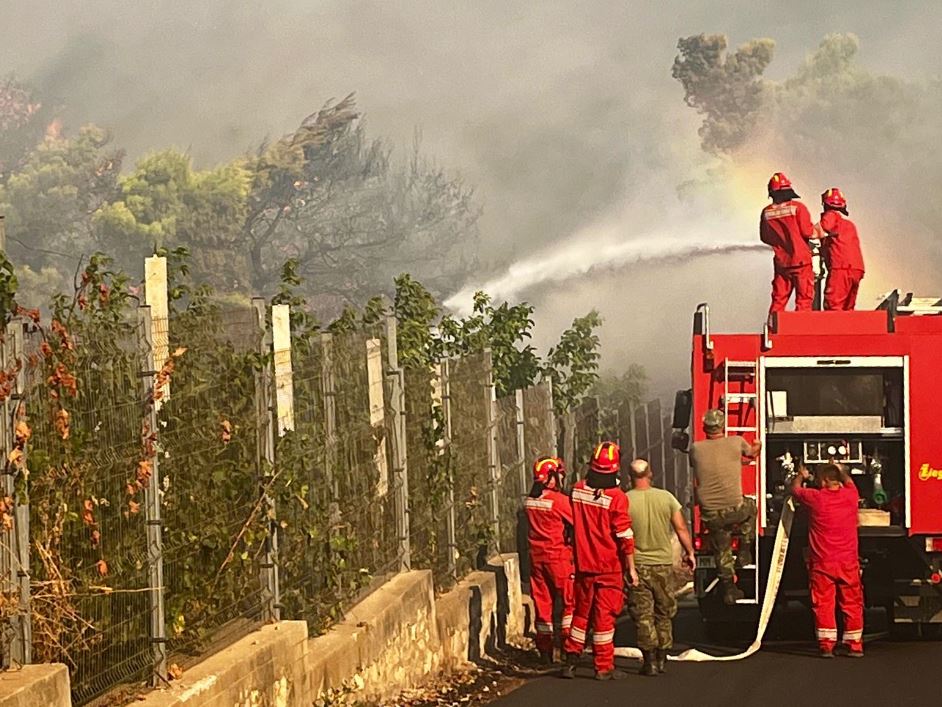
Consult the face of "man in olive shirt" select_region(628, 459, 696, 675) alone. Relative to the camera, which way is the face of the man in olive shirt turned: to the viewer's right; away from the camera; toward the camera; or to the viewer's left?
away from the camera

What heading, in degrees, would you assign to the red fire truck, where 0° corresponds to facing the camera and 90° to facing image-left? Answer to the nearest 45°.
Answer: approximately 180°

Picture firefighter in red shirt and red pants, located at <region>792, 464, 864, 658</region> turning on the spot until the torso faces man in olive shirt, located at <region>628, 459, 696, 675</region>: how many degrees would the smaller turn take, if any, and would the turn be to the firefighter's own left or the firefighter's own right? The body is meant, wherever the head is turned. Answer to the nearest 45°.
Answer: approximately 135° to the firefighter's own left

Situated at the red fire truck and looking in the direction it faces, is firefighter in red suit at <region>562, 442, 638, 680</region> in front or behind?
behind

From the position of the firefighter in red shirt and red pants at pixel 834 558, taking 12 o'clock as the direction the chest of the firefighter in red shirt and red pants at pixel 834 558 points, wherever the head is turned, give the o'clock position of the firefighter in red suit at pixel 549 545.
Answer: the firefighter in red suit at pixel 549 545 is roughly at 8 o'clock from the firefighter in red shirt and red pants at pixel 834 558.

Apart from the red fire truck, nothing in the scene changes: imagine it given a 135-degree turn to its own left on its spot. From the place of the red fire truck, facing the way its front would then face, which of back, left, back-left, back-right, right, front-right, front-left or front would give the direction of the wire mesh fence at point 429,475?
front

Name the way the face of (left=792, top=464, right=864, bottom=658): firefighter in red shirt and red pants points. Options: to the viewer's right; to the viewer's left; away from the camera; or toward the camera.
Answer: away from the camera

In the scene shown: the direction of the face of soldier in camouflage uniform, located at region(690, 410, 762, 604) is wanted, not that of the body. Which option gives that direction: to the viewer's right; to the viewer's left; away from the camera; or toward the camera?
away from the camera

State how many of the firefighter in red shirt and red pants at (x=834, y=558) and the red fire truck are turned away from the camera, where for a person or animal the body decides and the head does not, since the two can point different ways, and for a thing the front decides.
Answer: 2

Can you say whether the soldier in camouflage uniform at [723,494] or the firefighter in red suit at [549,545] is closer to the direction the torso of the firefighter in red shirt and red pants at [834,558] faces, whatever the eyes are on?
the soldier in camouflage uniform

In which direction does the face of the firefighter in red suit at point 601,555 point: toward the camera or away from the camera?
away from the camera

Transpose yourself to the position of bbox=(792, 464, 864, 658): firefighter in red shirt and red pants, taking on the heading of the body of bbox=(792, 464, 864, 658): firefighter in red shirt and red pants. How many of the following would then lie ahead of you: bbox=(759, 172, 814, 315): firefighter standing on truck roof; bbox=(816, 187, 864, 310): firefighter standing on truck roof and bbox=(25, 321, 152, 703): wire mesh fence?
2

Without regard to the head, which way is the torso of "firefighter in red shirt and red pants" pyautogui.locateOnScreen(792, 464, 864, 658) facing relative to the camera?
away from the camera
